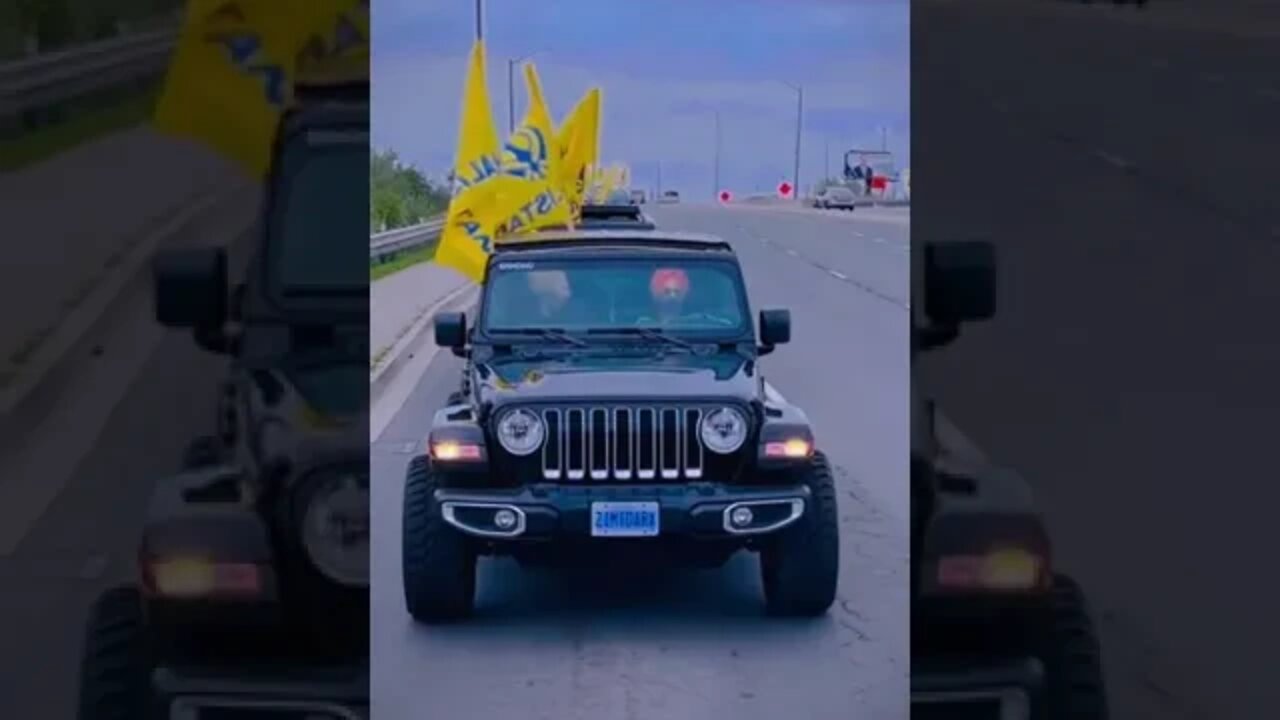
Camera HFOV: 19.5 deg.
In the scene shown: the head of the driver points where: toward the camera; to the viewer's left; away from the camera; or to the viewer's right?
toward the camera

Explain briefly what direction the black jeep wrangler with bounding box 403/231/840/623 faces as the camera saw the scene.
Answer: facing the viewer
